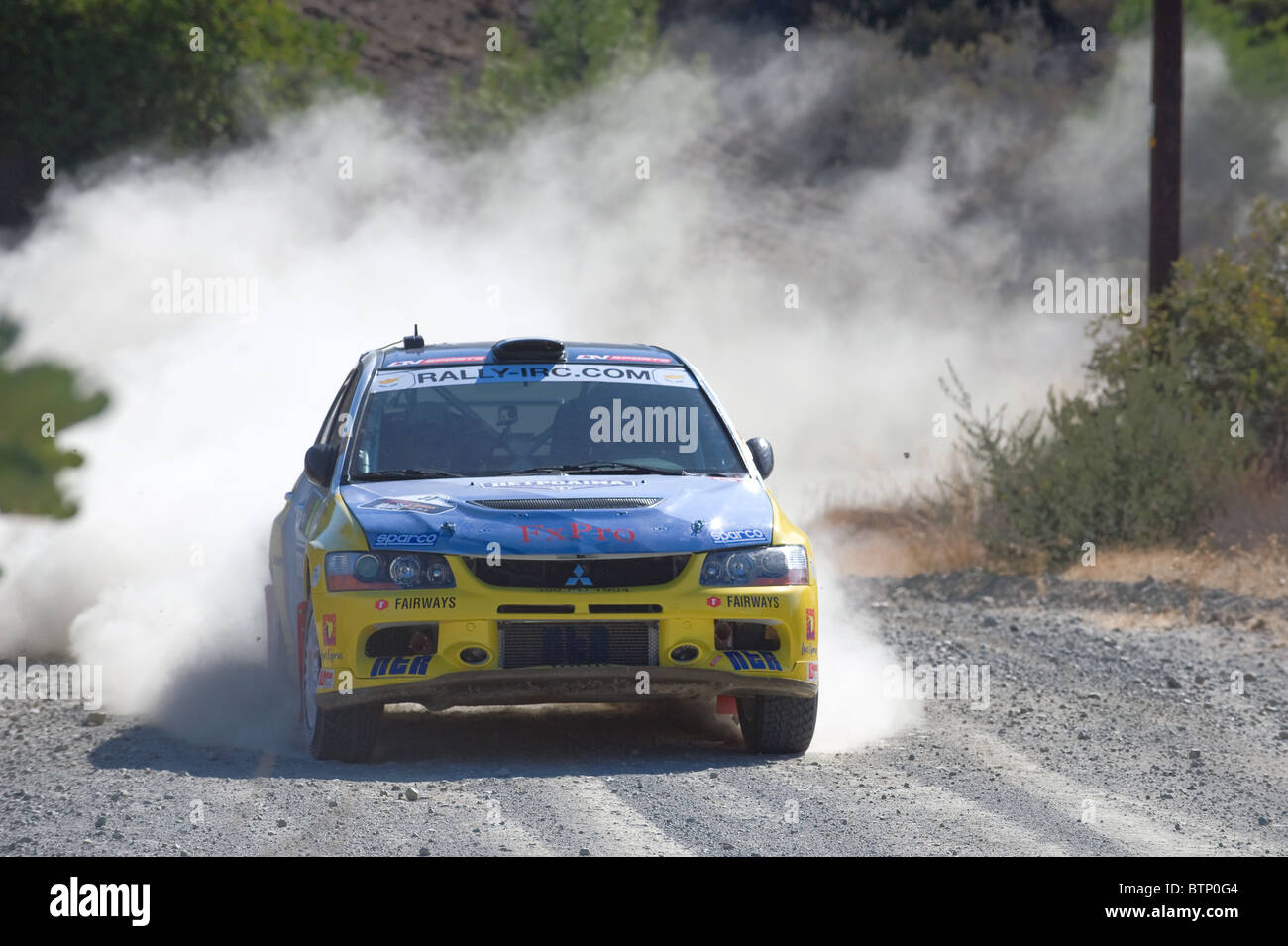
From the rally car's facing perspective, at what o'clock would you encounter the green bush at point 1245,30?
The green bush is roughly at 7 o'clock from the rally car.

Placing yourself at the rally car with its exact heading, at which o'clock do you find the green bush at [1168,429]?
The green bush is roughly at 7 o'clock from the rally car.

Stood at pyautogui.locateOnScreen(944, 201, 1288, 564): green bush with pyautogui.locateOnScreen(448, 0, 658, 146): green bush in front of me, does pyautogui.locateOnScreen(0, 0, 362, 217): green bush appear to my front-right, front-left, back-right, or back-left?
front-left

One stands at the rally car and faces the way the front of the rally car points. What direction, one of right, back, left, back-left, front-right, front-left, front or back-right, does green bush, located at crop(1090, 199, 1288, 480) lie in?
back-left

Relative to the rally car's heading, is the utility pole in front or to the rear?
to the rear

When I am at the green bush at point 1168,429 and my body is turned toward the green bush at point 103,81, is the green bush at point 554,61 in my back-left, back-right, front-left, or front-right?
front-right

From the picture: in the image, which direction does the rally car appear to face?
toward the camera

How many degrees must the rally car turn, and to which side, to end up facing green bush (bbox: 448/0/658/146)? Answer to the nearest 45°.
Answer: approximately 180°

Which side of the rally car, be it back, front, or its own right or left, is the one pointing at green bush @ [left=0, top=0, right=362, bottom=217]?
back

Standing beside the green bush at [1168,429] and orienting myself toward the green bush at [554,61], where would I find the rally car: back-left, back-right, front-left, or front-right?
back-left
